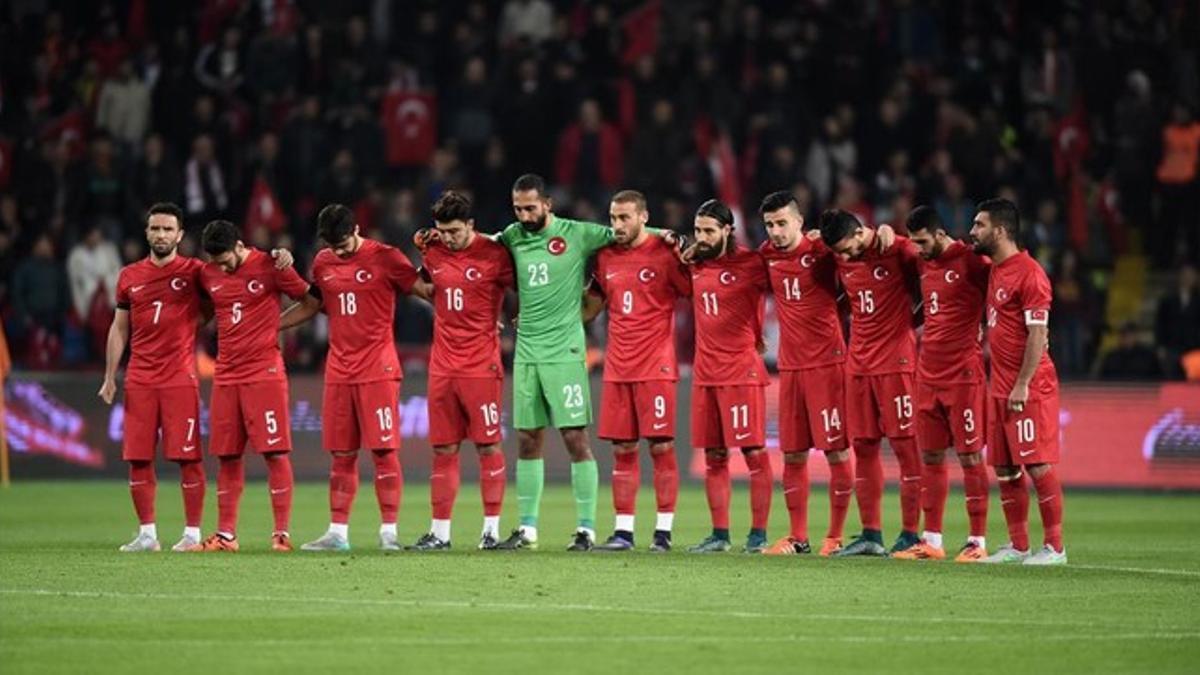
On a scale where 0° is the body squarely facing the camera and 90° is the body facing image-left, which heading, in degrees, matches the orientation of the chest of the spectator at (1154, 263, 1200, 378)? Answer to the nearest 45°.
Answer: approximately 0°

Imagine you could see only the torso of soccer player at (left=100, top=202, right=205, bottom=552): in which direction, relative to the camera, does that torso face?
toward the camera

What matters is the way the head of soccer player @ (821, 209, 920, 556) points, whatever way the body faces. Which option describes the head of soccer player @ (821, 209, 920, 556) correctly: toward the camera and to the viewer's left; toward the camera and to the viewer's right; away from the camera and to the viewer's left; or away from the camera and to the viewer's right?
toward the camera and to the viewer's left

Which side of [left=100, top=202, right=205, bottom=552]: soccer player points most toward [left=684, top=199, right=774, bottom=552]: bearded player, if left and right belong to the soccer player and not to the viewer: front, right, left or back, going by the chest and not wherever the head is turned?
left

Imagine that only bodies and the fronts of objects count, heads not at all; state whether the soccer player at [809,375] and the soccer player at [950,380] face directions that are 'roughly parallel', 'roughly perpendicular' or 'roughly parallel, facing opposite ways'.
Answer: roughly parallel

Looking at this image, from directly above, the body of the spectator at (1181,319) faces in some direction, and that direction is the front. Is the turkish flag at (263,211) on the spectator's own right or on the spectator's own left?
on the spectator's own right

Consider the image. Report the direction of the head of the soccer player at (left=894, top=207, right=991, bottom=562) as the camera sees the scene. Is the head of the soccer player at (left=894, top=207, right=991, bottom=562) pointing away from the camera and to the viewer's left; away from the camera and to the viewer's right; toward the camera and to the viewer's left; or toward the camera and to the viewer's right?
toward the camera and to the viewer's left

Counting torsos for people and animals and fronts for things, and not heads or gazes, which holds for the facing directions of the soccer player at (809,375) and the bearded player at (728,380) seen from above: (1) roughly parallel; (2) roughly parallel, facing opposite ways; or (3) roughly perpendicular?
roughly parallel

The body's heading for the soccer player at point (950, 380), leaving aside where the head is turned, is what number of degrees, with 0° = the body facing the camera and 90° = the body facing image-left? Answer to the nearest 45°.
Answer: approximately 45°

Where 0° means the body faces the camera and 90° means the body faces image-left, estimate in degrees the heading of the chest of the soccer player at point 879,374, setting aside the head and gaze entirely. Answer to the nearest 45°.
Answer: approximately 45°

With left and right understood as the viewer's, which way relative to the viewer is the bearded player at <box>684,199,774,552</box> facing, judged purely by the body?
facing the viewer and to the left of the viewer

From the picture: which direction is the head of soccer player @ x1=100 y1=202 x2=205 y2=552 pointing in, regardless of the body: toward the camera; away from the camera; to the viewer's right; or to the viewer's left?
toward the camera
